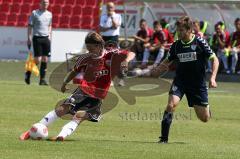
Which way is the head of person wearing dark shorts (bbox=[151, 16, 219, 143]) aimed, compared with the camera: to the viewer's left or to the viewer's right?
to the viewer's left

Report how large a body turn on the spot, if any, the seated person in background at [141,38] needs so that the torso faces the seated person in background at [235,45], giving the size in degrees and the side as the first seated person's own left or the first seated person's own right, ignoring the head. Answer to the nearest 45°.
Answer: approximately 135° to the first seated person's own left

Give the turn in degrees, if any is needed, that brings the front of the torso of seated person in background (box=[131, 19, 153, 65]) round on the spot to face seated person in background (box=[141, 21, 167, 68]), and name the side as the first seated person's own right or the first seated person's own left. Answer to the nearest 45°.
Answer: approximately 90° to the first seated person's own left

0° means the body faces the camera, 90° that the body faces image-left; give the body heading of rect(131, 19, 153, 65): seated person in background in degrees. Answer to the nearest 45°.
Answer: approximately 45°

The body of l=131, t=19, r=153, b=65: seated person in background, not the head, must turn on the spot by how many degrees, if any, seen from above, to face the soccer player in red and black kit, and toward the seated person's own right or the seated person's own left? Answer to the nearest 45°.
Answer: approximately 45° to the seated person's own left

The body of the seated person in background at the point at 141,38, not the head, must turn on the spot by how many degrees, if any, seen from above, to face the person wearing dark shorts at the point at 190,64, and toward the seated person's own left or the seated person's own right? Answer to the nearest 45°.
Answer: approximately 45° to the seated person's own left
